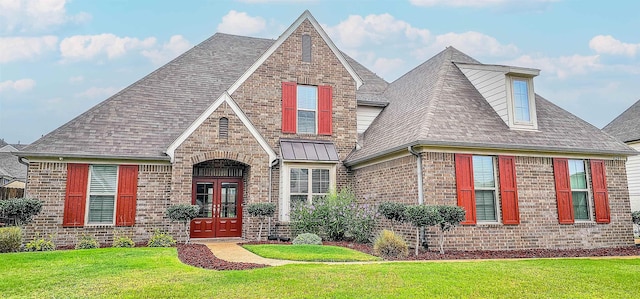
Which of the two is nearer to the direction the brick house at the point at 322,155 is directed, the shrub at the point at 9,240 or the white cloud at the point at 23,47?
the shrub

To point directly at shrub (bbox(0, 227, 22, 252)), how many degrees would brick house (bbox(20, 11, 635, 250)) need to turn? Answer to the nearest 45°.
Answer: approximately 90° to its right

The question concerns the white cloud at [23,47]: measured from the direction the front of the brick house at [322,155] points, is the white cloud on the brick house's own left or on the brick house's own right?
on the brick house's own right

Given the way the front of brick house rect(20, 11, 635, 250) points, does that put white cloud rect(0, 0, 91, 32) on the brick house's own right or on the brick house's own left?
on the brick house's own right

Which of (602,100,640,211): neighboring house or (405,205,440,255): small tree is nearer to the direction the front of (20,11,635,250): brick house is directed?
the small tree

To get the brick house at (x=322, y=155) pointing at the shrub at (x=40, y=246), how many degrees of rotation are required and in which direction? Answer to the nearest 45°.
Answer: approximately 90° to its right

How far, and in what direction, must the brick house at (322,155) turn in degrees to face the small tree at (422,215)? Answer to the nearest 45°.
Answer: approximately 45° to its left

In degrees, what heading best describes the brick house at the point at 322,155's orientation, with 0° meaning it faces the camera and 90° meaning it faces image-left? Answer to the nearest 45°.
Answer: approximately 0°

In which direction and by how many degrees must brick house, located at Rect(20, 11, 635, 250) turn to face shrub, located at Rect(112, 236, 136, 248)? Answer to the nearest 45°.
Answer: approximately 90° to its right

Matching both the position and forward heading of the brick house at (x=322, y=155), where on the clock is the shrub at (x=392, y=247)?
The shrub is roughly at 11 o'clock from the brick house.
